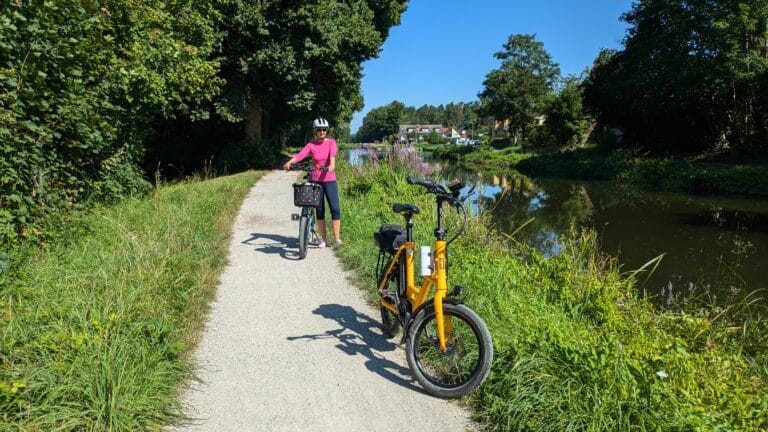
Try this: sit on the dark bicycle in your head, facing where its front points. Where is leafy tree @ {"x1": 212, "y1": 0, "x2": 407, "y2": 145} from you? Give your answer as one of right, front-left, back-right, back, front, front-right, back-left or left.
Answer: back

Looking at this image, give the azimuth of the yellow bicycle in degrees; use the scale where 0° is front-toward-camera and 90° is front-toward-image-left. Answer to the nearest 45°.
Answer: approximately 315°

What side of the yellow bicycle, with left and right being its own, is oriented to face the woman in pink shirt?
back

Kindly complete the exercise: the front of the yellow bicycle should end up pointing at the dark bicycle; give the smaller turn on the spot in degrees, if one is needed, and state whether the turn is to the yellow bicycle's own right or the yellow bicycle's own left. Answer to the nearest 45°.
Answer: approximately 180°

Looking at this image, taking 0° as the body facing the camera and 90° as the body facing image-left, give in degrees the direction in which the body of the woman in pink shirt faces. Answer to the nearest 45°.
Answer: approximately 0°

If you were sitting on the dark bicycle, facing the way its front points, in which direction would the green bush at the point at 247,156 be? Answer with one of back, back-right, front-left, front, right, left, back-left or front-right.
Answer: back

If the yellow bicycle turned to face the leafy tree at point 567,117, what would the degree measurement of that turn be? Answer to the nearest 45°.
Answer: approximately 135° to its left

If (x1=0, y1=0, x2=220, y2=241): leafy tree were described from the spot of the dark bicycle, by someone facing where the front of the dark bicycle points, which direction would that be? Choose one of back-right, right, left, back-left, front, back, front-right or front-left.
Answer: right

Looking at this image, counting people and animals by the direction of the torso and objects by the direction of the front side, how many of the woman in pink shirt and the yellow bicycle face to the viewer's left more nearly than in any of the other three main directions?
0

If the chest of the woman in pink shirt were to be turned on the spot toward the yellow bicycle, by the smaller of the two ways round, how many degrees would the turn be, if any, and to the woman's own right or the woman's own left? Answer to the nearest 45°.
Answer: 0° — they already face it

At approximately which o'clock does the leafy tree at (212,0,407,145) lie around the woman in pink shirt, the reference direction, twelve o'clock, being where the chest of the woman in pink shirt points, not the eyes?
The leafy tree is roughly at 6 o'clock from the woman in pink shirt.
